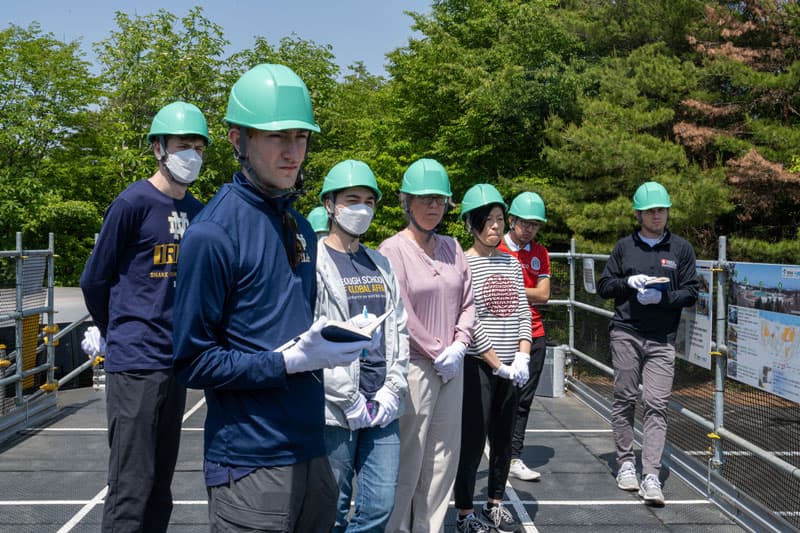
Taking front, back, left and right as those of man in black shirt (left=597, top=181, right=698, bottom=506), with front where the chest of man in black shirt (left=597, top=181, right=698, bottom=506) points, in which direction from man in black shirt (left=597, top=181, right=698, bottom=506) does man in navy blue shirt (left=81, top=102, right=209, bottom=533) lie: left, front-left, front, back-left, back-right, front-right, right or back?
front-right

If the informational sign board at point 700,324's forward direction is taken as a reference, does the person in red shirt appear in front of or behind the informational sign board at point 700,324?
in front

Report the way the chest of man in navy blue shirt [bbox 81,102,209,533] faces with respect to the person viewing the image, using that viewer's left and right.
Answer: facing the viewer and to the right of the viewer

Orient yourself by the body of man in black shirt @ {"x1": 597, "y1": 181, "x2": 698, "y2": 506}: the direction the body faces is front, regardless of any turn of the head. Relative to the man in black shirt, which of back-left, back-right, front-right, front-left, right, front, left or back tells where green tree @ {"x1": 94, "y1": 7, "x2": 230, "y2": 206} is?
back-right

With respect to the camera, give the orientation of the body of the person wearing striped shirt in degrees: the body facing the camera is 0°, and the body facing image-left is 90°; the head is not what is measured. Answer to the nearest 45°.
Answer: approximately 315°

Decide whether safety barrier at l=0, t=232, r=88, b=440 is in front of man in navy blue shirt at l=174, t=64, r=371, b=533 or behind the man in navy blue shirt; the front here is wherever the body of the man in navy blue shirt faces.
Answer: behind

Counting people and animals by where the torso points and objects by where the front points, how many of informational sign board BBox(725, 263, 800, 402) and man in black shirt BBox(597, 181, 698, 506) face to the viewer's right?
0

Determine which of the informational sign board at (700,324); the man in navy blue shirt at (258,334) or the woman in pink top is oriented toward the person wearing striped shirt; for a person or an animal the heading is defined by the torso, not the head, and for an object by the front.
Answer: the informational sign board

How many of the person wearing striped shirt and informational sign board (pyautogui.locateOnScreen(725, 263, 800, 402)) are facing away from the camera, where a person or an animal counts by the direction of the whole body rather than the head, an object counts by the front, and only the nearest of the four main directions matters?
0
